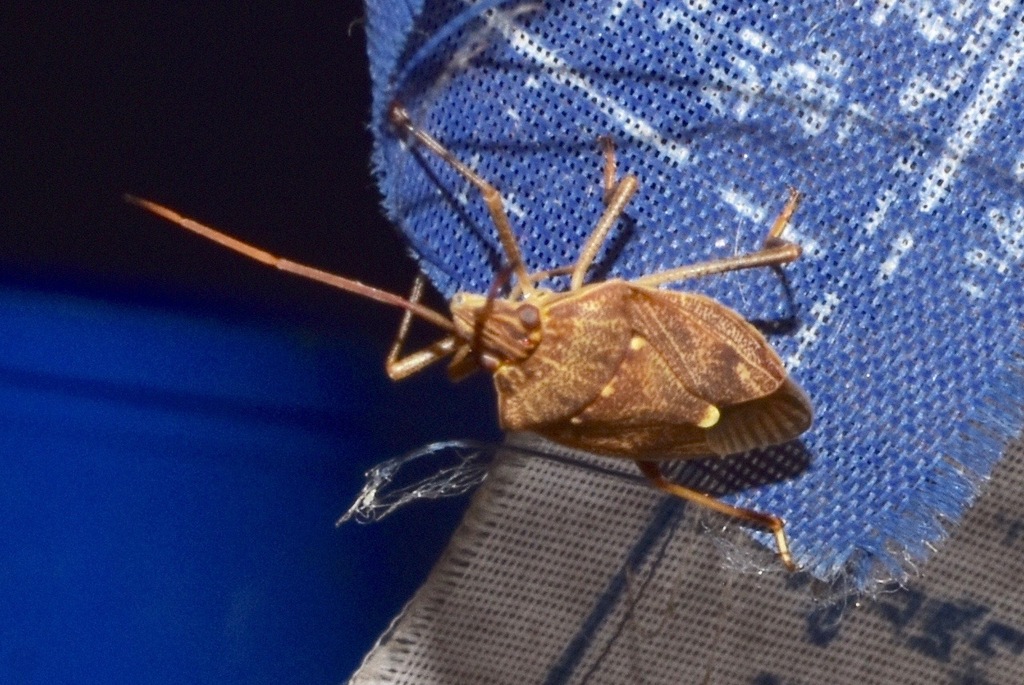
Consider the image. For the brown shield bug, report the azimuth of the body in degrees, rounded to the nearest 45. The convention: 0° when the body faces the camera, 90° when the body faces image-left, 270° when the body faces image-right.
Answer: approximately 90°
